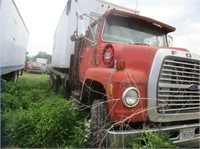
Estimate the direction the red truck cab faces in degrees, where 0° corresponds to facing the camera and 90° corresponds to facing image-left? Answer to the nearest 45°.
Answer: approximately 315°
